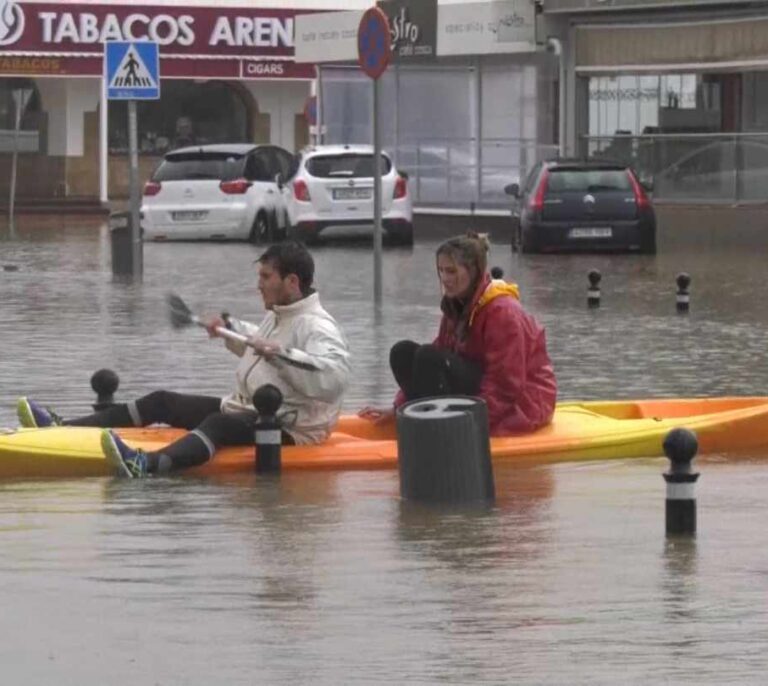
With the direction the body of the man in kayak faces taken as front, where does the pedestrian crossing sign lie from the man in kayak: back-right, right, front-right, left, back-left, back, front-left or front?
right

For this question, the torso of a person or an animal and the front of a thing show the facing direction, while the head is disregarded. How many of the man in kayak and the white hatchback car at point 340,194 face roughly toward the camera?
0

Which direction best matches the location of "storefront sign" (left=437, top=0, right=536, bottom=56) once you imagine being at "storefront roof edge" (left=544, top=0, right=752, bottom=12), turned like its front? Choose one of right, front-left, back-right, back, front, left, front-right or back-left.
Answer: back-right

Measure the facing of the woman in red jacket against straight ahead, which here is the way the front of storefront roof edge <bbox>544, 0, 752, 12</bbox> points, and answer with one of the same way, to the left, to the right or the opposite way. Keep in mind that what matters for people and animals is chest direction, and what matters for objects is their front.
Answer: to the right

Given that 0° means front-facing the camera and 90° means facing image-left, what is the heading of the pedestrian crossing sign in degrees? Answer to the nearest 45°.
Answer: approximately 0°

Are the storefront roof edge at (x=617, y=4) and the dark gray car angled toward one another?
yes

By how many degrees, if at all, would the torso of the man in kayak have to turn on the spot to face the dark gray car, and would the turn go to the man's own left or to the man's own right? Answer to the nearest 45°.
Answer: approximately 90° to the man's own right

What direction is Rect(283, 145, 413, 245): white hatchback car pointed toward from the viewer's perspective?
away from the camera

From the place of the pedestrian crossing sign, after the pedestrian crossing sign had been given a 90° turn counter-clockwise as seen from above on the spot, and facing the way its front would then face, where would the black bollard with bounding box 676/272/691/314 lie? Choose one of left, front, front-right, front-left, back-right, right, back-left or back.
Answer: front-right

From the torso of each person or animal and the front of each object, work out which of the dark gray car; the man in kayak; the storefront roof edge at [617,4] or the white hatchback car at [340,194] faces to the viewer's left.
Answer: the man in kayak

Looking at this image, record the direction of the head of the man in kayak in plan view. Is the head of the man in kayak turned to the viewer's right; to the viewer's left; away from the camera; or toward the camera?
to the viewer's left

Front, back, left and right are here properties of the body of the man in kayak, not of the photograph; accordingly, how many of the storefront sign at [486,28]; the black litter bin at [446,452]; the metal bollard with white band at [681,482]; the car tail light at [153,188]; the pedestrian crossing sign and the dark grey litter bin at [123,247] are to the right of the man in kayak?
4

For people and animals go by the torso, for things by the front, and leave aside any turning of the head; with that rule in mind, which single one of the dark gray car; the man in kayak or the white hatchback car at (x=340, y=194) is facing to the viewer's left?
the man in kayak

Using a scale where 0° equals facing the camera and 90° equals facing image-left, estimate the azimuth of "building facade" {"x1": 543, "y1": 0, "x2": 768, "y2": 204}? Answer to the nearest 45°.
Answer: approximately 0°

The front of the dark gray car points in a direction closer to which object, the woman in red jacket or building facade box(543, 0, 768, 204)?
the building facade
